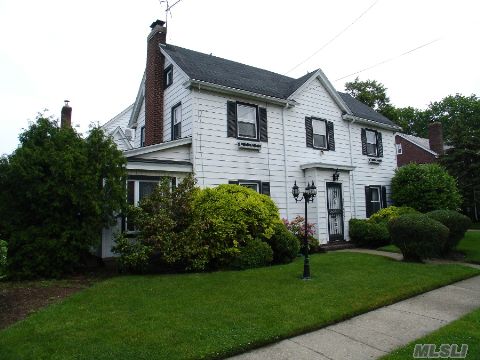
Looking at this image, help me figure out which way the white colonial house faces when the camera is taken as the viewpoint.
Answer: facing the viewer and to the right of the viewer

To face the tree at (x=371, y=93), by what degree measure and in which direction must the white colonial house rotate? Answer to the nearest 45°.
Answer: approximately 90° to its left

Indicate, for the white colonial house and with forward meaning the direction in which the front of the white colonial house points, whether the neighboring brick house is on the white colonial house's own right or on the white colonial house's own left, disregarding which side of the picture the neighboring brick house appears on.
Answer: on the white colonial house's own left

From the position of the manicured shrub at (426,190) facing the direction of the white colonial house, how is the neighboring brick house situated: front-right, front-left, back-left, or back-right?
back-right

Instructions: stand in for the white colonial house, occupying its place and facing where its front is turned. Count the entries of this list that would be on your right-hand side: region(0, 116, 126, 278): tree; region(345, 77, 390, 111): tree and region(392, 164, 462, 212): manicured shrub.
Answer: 1

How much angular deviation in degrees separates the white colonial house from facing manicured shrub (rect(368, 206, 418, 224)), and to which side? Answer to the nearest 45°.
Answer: approximately 45° to its left

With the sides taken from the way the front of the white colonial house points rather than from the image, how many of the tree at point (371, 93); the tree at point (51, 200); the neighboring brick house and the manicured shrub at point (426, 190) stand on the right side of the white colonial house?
1

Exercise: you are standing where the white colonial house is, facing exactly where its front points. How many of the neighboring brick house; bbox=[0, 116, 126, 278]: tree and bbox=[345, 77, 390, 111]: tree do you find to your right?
1

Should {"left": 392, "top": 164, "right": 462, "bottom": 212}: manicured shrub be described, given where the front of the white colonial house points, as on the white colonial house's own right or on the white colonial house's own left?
on the white colonial house's own left

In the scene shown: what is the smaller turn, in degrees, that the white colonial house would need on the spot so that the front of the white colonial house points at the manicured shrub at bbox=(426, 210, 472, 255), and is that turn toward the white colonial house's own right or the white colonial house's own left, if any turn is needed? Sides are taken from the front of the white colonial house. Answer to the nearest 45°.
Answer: approximately 45° to the white colonial house's own left

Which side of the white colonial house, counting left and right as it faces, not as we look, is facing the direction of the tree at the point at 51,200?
right

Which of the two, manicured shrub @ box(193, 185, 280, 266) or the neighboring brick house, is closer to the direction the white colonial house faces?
the manicured shrub
